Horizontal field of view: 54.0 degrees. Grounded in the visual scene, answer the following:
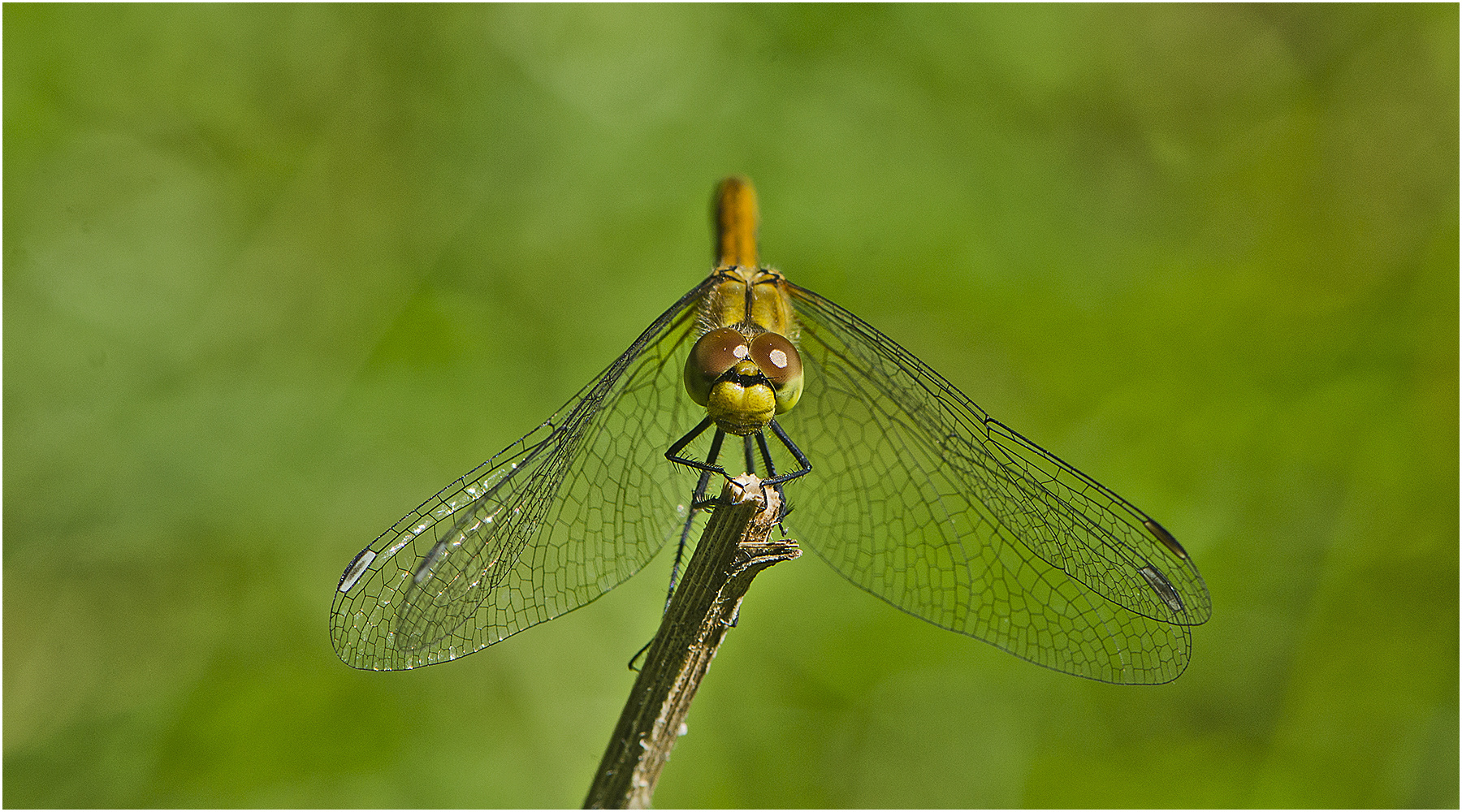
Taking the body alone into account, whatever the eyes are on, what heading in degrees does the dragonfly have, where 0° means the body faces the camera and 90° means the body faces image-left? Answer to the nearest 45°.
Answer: approximately 0°
